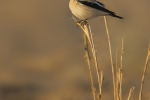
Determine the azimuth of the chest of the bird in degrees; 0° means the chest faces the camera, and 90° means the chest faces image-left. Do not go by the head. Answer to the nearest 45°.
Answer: approximately 90°
